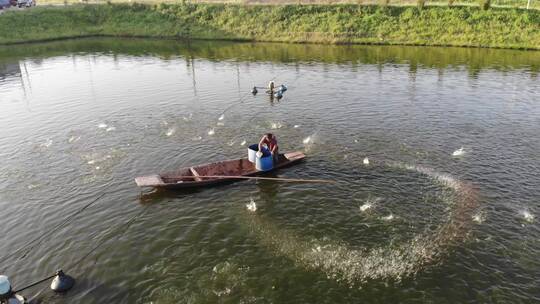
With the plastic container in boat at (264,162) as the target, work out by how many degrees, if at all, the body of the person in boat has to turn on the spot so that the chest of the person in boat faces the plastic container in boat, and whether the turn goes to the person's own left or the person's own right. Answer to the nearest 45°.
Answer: approximately 45° to the person's own left

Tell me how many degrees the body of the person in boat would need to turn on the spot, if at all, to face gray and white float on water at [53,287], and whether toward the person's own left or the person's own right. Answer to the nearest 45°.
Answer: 0° — they already face it

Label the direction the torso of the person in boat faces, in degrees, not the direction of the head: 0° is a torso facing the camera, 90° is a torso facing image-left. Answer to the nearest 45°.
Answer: approximately 45°

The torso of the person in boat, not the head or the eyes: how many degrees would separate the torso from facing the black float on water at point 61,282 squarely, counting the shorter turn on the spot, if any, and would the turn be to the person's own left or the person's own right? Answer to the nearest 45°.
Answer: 0° — they already face it
